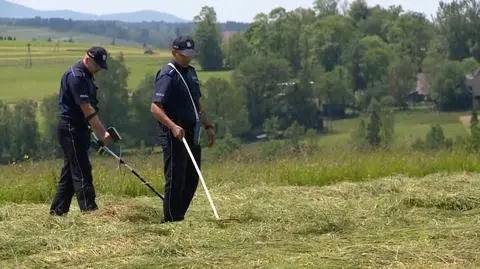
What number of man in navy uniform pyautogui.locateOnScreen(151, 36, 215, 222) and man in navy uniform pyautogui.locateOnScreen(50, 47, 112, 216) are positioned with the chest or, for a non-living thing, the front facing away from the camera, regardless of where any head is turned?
0

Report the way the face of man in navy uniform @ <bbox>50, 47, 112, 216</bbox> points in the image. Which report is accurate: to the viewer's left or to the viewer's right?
to the viewer's right

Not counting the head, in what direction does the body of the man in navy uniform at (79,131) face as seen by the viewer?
to the viewer's right

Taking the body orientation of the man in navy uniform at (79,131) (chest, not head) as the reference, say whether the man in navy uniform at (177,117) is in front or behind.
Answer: in front

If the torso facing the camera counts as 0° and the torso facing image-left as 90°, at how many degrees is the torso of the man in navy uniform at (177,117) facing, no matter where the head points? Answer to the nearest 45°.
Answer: approximately 315°
